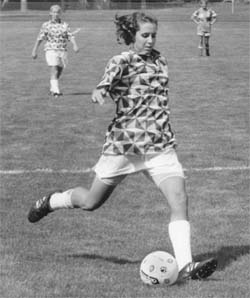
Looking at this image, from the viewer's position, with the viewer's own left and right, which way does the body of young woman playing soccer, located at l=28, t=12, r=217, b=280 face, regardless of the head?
facing the viewer and to the right of the viewer

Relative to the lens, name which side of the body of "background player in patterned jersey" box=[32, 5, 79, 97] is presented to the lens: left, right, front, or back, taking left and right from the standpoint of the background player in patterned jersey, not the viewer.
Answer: front

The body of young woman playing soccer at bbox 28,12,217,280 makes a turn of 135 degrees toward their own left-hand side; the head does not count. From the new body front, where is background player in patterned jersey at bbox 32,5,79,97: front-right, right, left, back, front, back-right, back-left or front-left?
front

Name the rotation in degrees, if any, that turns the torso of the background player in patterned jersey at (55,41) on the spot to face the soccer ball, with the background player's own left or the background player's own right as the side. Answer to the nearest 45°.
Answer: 0° — they already face it
